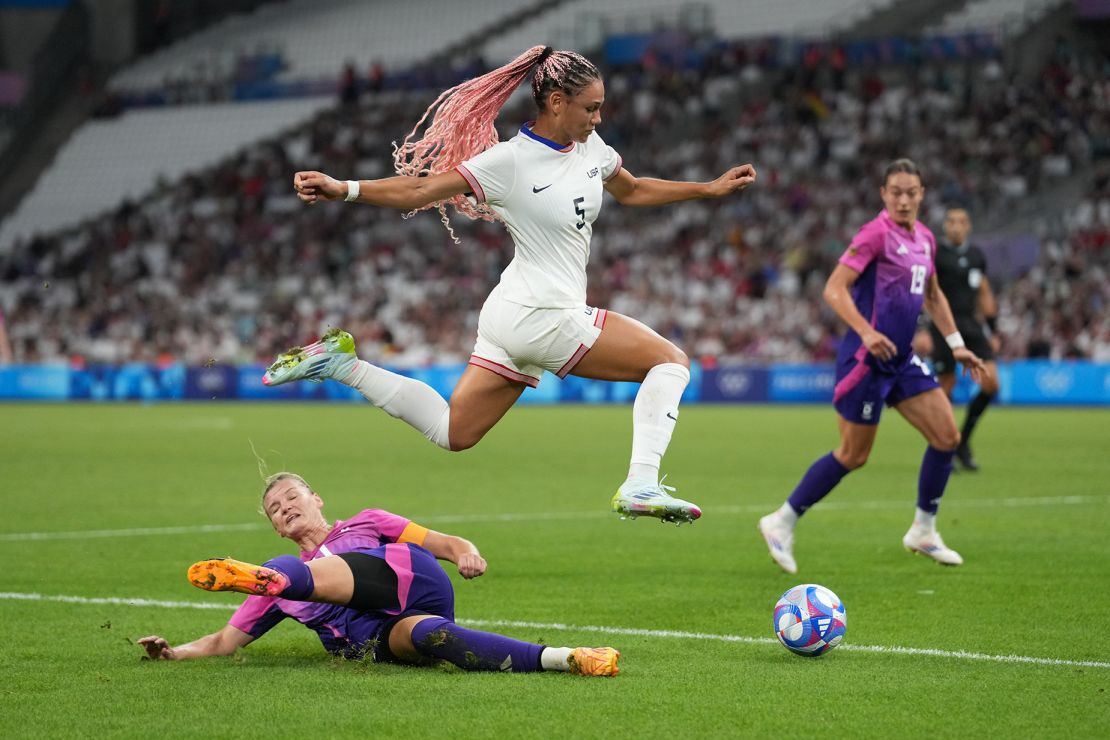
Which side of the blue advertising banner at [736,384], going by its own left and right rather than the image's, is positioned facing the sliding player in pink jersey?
front

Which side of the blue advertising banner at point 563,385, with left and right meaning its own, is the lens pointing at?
front

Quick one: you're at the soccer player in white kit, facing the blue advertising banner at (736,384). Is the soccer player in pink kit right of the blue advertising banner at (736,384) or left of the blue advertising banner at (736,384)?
right

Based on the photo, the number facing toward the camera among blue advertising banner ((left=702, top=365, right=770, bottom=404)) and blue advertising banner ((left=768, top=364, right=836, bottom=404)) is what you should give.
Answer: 2

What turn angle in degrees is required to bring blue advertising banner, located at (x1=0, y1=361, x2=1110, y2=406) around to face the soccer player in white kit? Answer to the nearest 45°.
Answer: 0° — it already faces them

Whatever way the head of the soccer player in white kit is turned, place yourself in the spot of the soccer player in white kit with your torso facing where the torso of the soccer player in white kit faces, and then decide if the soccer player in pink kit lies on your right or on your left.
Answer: on your left

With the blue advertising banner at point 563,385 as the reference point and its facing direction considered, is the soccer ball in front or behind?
in front

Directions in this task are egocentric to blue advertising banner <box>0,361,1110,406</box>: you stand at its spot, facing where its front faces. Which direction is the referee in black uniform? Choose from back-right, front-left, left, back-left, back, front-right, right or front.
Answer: front

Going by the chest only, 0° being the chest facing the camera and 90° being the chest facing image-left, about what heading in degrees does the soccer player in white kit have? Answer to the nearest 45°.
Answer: approximately 315°
